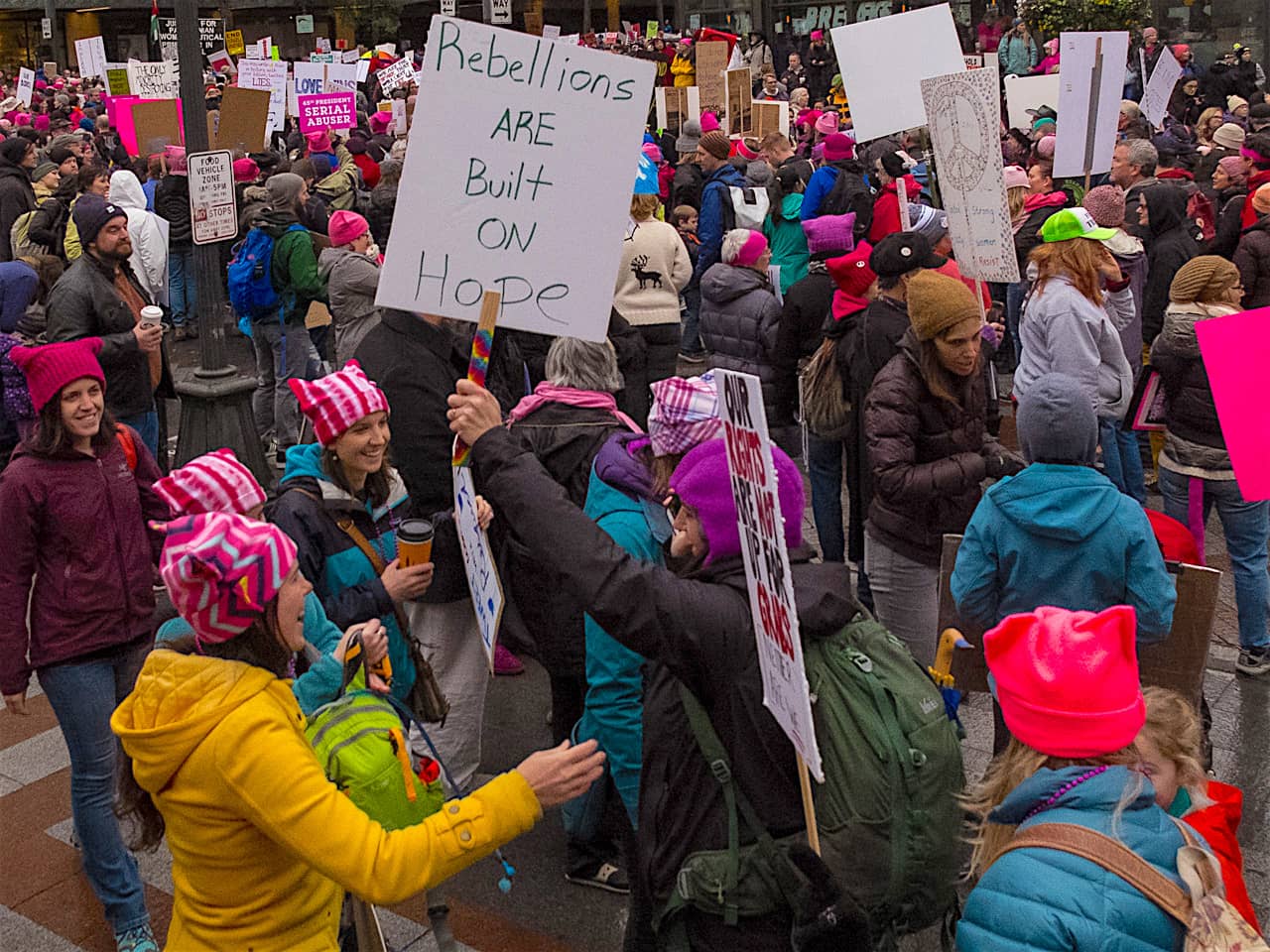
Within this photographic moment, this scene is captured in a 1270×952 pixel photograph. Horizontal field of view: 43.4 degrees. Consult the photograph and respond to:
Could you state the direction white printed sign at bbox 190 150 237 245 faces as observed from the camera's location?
facing the viewer

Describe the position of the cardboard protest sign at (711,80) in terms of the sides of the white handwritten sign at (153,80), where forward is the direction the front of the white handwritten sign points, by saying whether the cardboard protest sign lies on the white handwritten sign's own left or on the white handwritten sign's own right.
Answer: on the white handwritten sign's own left

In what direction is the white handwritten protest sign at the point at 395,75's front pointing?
toward the camera

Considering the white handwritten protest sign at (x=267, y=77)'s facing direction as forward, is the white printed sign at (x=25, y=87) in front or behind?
behind

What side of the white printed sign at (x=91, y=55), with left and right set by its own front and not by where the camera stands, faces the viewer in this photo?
front

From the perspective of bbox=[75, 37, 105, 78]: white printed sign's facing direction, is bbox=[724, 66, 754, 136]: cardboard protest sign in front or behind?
in front

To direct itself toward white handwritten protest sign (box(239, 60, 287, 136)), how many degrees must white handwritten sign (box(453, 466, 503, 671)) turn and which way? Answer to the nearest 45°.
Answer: approximately 135° to its right
